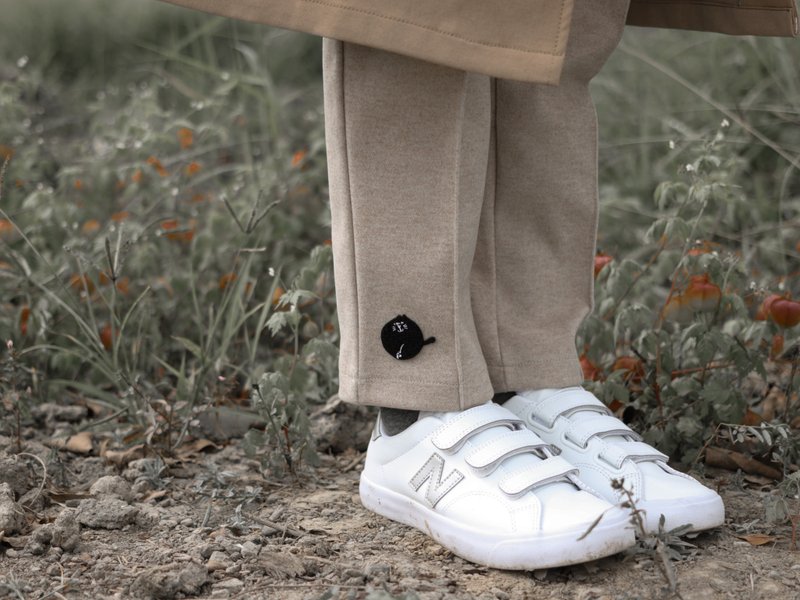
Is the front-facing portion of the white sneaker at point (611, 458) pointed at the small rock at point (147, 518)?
no

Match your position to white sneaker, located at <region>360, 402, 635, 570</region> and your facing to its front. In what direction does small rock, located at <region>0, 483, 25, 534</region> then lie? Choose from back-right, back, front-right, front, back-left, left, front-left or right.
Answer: back-right

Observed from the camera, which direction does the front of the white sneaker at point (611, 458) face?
facing the viewer and to the right of the viewer

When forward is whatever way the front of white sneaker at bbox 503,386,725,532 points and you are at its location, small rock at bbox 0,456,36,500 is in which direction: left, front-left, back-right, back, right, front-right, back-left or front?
back-right

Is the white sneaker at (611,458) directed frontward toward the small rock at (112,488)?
no

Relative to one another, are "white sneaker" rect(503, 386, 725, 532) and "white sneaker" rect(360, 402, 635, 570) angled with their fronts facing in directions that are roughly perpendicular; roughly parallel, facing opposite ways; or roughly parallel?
roughly parallel

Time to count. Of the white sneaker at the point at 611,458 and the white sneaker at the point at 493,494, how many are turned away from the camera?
0

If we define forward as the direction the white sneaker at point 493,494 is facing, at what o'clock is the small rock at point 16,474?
The small rock is roughly at 5 o'clock from the white sneaker.

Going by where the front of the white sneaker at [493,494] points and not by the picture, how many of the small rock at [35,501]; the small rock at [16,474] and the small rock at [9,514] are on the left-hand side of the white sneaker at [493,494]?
0
